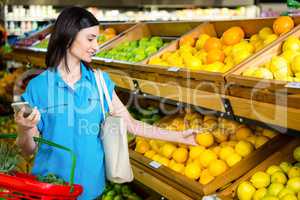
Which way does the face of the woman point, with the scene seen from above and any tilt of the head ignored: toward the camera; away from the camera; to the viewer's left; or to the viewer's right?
to the viewer's right

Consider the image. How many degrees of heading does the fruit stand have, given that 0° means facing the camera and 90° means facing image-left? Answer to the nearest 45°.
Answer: approximately 45°
